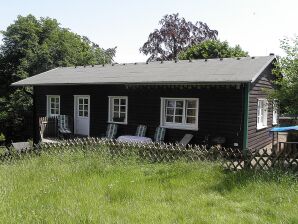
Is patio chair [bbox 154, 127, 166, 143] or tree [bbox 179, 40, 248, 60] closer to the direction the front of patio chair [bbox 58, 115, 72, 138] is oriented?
the patio chair

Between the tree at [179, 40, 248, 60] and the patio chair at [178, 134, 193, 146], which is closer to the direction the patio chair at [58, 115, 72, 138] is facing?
the patio chair

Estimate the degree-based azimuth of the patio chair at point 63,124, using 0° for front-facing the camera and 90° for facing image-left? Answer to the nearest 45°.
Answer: approximately 315°
